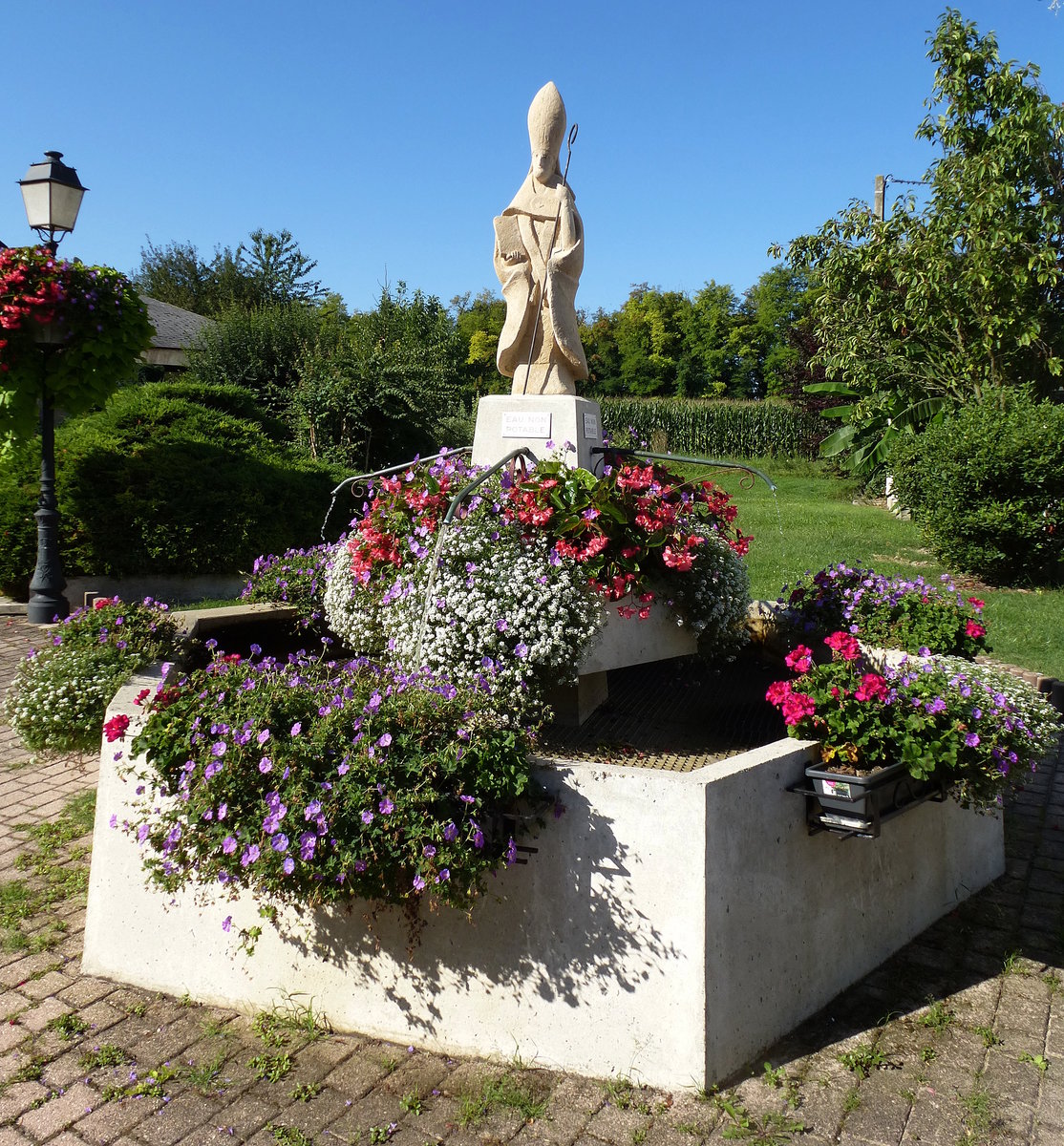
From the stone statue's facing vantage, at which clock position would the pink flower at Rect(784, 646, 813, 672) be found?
The pink flower is roughly at 11 o'clock from the stone statue.

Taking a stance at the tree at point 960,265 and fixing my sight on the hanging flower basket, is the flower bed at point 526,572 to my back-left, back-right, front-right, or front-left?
front-left

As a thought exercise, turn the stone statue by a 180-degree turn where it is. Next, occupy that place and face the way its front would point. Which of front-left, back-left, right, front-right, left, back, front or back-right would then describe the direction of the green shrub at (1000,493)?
front-right

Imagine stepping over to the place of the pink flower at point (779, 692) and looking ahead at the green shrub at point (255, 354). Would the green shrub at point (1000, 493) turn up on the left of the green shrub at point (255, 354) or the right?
right

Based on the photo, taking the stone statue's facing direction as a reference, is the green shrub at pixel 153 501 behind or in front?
behind

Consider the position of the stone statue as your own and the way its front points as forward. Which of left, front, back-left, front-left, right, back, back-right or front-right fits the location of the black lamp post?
back-right

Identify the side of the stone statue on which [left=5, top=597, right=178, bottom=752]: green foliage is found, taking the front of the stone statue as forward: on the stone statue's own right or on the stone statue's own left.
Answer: on the stone statue's own right

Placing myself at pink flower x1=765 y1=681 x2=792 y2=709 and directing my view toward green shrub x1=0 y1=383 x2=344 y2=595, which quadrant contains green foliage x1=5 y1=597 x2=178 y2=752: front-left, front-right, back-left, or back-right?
front-left

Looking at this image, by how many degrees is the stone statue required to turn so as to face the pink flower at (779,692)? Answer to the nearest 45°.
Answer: approximately 45° to its left

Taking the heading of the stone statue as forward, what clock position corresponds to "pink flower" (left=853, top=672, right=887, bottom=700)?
The pink flower is roughly at 11 o'clock from the stone statue.

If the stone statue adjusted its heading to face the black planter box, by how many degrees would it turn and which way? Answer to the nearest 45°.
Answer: approximately 45° to its left

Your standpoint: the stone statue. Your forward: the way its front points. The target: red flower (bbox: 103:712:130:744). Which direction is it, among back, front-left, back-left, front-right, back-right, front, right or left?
front-right

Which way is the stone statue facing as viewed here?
toward the camera

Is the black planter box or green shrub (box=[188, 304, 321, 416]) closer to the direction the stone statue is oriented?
the black planter box

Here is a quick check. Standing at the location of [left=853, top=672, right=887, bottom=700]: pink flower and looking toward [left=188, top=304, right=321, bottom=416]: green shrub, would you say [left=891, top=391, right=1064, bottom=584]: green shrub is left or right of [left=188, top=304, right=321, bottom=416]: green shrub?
right

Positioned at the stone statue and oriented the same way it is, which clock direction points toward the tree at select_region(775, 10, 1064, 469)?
The tree is roughly at 7 o'clock from the stone statue.

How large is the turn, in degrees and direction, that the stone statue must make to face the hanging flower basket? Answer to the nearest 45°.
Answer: approximately 135° to its right
